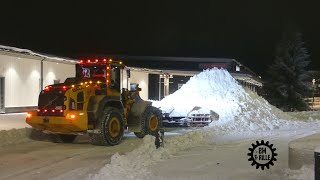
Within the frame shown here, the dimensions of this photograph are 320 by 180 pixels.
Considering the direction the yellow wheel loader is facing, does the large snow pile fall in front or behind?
in front

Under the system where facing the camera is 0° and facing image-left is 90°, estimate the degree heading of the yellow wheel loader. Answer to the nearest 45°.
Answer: approximately 225°

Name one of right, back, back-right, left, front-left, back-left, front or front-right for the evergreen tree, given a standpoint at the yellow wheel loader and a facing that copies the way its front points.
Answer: front

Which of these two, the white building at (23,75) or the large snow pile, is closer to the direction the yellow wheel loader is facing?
the large snow pile
